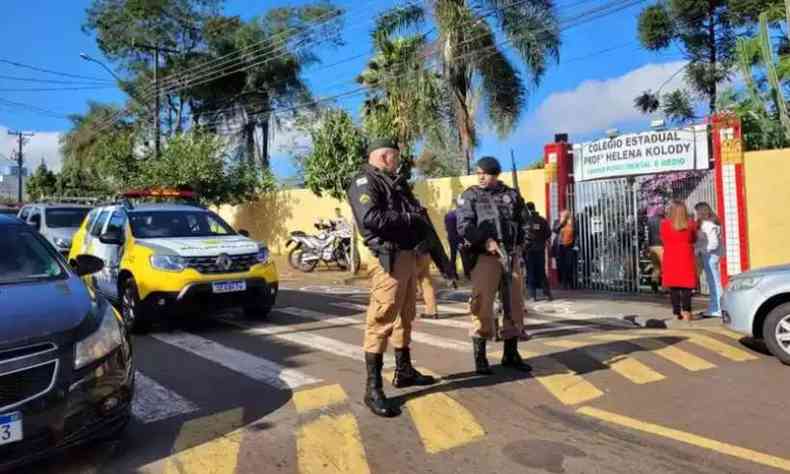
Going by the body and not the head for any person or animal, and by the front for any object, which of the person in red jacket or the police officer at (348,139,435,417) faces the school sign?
the person in red jacket

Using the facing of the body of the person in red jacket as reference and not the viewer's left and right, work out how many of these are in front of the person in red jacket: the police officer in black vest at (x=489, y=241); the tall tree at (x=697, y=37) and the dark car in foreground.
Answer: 1

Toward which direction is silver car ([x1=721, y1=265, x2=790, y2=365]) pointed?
to the viewer's left

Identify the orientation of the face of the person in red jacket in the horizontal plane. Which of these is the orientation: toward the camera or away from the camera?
away from the camera

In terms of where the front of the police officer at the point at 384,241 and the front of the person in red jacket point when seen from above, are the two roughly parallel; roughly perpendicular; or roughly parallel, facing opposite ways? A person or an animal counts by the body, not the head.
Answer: roughly perpendicular

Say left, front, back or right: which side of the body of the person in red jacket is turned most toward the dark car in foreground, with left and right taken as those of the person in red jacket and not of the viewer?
back

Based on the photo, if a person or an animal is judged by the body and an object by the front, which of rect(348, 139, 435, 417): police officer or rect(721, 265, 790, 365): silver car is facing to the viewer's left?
the silver car

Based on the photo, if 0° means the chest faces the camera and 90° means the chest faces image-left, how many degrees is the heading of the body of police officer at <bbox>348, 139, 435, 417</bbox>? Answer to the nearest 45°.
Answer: approximately 315°

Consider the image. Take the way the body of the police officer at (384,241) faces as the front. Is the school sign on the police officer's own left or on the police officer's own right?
on the police officer's own left

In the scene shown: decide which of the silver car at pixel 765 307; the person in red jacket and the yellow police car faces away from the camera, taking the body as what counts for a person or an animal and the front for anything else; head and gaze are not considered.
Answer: the person in red jacket

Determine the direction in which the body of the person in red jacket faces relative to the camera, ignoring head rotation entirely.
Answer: away from the camera

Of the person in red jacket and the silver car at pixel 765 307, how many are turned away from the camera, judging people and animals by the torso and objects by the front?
1
